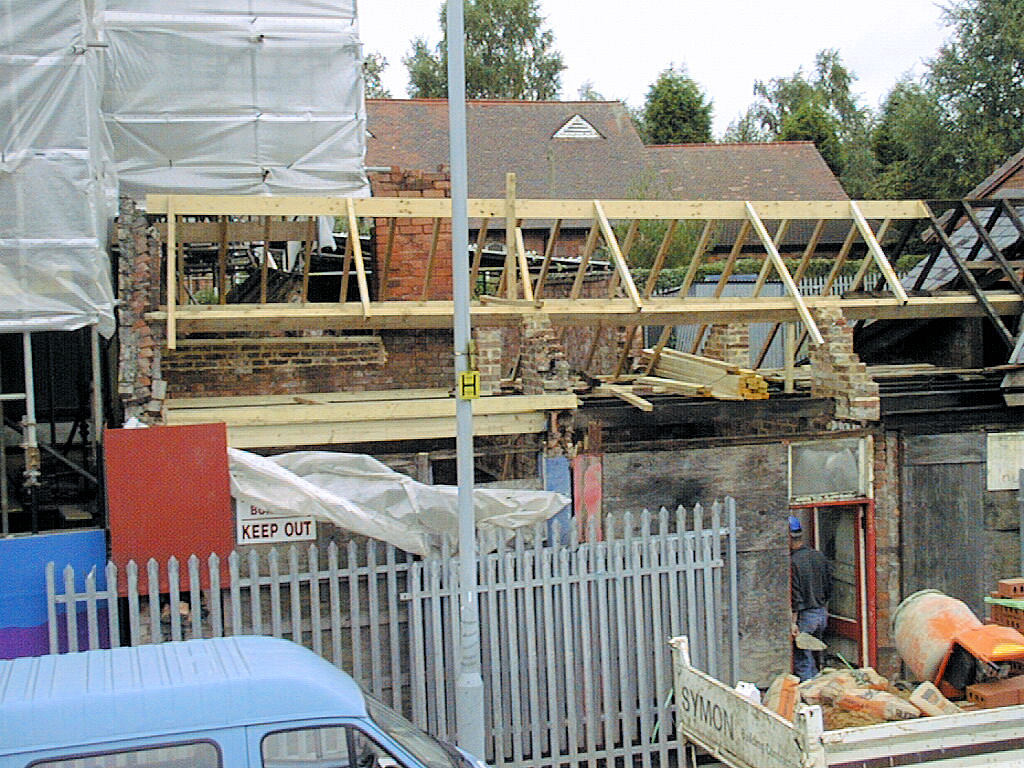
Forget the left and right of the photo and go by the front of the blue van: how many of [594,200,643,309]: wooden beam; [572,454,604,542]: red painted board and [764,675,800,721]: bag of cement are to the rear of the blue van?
0

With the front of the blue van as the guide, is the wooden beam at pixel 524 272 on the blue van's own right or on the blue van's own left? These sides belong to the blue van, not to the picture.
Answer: on the blue van's own left

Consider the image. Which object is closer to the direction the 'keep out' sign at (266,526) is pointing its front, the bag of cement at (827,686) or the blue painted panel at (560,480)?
the bag of cement

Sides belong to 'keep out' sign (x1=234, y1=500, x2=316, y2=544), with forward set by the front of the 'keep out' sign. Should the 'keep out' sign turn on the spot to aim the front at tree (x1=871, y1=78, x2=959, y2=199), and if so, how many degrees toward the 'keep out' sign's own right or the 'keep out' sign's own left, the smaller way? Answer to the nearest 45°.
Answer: approximately 135° to the 'keep out' sign's own left

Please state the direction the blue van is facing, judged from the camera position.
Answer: facing to the right of the viewer

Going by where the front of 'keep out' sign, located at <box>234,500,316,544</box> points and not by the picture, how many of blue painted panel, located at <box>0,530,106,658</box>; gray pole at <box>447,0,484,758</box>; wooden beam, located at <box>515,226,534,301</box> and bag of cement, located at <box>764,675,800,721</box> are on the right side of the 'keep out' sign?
1

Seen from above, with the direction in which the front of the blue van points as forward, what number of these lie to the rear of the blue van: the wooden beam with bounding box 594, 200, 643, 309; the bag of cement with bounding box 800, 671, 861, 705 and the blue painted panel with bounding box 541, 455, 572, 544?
0

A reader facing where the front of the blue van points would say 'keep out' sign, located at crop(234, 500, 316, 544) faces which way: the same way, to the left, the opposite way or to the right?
to the right

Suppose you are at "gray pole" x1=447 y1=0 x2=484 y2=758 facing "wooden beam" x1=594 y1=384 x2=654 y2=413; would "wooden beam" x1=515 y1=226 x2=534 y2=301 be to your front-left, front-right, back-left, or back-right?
front-left

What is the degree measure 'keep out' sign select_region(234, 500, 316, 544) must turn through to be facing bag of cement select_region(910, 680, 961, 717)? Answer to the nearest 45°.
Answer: approximately 45° to its left

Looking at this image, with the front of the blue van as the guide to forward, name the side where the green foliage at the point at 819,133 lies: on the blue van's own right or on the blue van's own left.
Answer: on the blue van's own left

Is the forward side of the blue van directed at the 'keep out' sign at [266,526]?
no

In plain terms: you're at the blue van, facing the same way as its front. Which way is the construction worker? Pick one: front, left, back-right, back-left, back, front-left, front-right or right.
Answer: front-left

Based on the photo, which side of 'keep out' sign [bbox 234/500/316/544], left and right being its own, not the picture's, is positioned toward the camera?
front

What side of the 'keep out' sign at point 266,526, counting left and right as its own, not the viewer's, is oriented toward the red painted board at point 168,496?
right

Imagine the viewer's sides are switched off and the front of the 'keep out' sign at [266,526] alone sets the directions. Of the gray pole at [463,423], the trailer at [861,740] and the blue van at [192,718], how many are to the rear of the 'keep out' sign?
0
